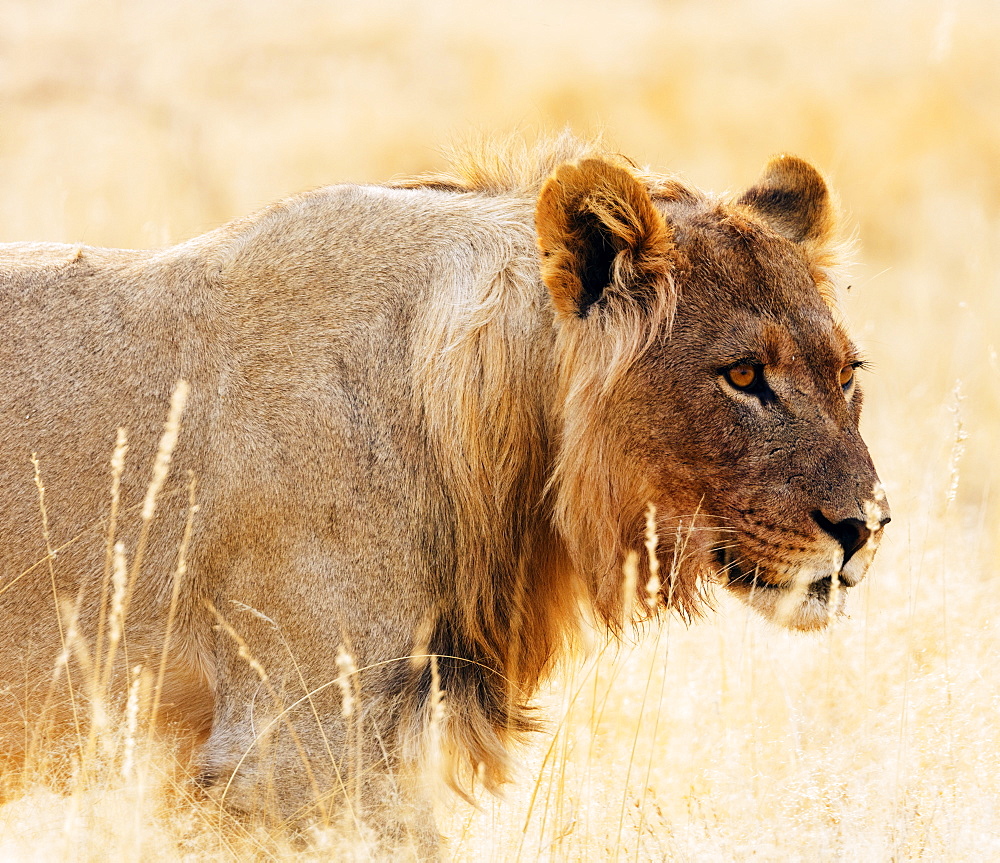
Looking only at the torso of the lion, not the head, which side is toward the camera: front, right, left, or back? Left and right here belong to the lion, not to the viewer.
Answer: right
